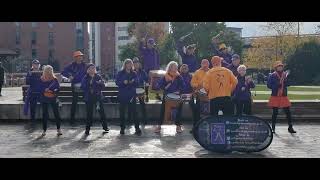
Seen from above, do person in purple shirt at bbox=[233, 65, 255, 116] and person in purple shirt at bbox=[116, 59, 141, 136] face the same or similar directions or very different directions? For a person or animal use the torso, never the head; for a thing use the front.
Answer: same or similar directions

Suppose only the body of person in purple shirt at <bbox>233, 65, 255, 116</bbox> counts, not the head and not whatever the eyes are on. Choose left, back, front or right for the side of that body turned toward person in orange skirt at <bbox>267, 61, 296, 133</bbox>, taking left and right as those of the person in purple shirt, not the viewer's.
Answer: left

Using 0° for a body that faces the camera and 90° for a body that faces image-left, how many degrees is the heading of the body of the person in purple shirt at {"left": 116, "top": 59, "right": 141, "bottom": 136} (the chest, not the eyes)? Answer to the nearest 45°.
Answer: approximately 0°

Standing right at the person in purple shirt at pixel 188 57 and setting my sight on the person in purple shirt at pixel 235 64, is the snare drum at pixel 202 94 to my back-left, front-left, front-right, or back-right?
front-right

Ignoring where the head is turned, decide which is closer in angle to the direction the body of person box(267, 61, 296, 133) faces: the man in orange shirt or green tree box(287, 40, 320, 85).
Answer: the man in orange shirt

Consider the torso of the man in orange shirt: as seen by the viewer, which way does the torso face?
away from the camera

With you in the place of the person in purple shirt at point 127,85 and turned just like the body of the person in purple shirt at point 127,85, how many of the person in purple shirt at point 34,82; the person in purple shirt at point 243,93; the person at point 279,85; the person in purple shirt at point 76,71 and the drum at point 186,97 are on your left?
3

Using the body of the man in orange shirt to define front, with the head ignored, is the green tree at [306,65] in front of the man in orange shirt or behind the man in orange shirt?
in front

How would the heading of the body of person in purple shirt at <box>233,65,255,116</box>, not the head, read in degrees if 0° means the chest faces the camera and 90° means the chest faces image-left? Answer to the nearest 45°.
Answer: approximately 0°

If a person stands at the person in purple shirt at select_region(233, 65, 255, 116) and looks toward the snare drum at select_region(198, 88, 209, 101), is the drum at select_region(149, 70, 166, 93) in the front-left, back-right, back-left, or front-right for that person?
front-right

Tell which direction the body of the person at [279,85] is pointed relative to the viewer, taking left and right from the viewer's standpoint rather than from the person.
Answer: facing the viewer

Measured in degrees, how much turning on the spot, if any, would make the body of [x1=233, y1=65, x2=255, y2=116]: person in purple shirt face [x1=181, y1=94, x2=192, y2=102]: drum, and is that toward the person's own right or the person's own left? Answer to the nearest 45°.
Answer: approximately 90° to the person's own right

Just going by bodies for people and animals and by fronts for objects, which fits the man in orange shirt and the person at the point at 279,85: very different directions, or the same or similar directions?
very different directions
